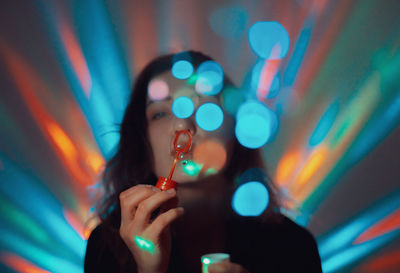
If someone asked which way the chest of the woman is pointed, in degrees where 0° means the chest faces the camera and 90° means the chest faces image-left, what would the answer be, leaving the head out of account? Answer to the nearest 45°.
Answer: approximately 0°
